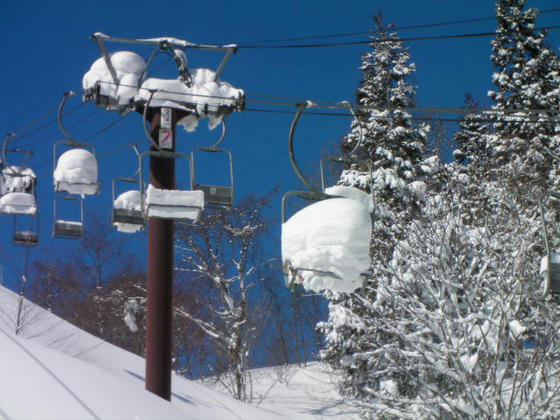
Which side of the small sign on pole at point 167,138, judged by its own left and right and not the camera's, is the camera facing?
front

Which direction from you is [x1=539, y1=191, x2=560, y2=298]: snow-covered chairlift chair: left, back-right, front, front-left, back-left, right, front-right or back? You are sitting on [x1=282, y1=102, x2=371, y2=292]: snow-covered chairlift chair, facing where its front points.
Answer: front-left

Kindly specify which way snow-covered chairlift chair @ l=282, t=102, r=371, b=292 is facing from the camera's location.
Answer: facing the viewer and to the right of the viewer

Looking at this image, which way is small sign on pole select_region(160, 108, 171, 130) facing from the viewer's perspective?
toward the camera

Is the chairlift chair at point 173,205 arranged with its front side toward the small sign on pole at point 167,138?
no

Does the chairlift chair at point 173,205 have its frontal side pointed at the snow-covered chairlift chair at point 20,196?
no

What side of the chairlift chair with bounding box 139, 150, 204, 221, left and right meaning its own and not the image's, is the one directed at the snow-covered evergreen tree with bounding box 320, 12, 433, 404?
left

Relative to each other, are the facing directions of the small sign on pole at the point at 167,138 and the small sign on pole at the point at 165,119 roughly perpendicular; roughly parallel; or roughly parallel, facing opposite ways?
roughly parallel

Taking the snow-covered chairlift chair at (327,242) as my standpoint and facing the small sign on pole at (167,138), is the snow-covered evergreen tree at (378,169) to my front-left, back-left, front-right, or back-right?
front-right

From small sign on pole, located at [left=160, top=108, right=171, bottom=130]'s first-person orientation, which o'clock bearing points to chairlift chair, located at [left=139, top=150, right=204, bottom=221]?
The chairlift chair is roughly at 12 o'clock from the small sign on pole.

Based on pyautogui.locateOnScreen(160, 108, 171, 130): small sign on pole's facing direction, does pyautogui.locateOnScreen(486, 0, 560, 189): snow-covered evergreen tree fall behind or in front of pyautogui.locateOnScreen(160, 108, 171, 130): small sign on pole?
behind

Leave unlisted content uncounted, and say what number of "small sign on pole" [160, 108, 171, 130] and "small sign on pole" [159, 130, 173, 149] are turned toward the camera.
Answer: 2

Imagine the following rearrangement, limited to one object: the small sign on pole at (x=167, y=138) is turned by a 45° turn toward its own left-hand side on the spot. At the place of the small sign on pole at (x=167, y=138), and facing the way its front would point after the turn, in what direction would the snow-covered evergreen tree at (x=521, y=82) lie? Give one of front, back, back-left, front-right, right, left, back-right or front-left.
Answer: left

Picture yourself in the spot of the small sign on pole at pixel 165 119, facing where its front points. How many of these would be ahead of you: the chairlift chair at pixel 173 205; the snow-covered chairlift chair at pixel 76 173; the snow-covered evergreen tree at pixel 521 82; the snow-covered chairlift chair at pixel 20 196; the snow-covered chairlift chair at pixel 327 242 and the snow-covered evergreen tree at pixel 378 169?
2

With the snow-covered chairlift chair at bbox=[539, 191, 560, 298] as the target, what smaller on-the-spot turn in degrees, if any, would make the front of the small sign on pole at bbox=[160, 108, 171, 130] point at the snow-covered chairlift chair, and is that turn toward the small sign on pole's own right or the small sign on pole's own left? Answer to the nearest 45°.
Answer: approximately 45° to the small sign on pole's own left
